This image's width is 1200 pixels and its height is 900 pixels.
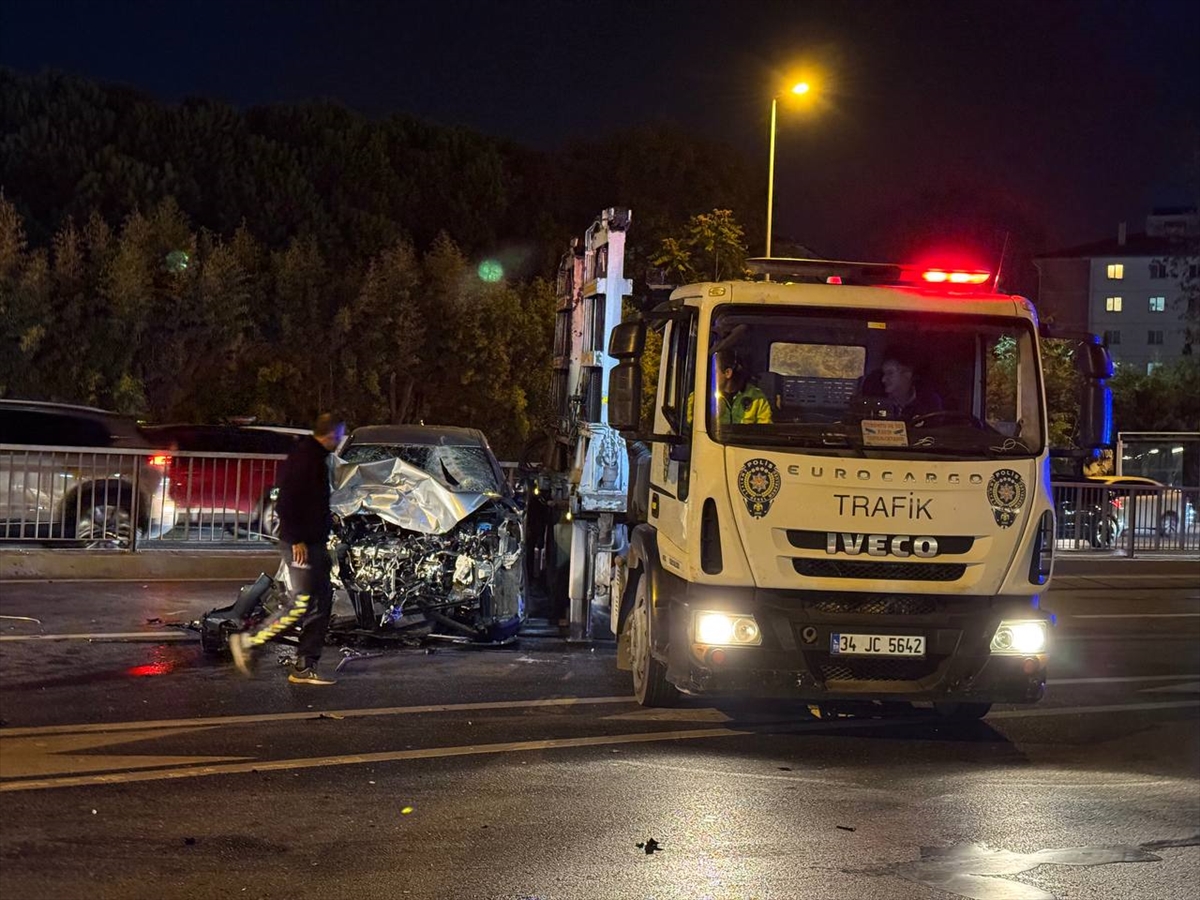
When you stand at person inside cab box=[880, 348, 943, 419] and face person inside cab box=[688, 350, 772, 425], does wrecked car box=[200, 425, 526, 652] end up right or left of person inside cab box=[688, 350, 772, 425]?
right

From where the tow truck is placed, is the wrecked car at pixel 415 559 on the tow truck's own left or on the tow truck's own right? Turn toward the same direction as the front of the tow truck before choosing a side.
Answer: on the tow truck's own right

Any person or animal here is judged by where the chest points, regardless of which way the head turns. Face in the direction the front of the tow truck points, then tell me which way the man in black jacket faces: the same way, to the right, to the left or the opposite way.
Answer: to the left

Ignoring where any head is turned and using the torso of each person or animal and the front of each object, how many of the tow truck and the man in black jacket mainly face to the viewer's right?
1

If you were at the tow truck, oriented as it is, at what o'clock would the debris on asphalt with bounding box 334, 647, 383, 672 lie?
The debris on asphalt is roughly at 4 o'clock from the tow truck.

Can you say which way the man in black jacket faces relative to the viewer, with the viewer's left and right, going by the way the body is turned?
facing to the right of the viewer

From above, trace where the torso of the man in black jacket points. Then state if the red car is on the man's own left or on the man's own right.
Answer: on the man's own left

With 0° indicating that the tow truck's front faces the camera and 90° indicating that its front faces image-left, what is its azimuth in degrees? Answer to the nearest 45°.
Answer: approximately 0°

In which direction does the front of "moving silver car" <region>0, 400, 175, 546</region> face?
to the viewer's left
